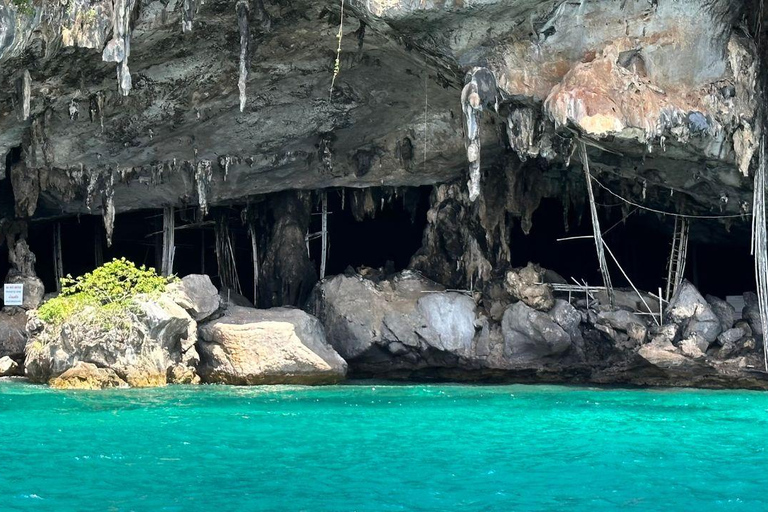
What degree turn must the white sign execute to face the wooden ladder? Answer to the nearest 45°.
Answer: approximately 90° to its left

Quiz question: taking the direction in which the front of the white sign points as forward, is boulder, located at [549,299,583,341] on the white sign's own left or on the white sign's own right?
on the white sign's own left

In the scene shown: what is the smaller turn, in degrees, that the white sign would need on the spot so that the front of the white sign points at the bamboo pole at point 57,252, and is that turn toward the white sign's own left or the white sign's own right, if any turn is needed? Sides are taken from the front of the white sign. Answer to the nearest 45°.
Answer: approximately 180°

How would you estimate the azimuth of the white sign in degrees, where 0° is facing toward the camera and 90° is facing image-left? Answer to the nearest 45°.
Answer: approximately 0°

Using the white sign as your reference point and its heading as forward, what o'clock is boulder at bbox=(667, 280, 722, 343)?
The boulder is roughly at 10 o'clock from the white sign.

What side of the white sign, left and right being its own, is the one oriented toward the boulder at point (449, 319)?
left

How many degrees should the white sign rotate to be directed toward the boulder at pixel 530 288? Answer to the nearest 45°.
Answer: approximately 90° to its left

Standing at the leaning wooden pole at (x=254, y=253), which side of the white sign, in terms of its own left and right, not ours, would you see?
left
